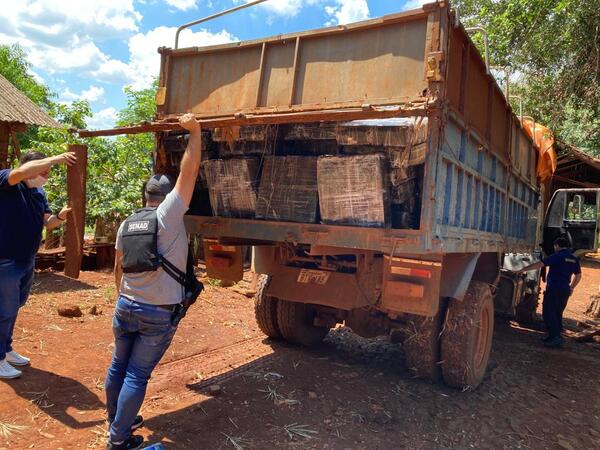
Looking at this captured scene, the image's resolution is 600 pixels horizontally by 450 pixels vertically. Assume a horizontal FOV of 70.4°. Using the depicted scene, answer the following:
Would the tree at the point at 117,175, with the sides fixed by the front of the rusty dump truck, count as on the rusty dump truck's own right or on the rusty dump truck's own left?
on the rusty dump truck's own left

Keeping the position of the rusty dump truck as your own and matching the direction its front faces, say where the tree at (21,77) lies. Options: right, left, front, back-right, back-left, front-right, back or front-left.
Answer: left

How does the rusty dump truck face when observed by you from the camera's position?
facing away from the viewer and to the right of the viewer

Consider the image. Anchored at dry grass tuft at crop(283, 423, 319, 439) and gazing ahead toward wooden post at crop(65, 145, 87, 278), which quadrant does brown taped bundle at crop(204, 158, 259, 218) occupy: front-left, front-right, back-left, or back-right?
front-right

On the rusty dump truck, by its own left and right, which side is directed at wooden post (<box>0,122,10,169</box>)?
left

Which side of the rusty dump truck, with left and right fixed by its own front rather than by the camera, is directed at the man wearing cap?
back

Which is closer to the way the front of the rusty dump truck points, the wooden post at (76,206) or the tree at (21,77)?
the tree

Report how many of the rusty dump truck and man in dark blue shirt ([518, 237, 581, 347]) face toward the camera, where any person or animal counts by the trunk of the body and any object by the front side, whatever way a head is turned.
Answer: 0

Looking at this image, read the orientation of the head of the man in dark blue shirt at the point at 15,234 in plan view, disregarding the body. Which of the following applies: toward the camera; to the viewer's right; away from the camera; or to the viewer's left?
to the viewer's right

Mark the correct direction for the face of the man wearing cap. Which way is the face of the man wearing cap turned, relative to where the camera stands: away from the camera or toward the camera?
away from the camera

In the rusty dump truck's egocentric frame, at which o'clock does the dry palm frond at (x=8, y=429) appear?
The dry palm frond is roughly at 7 o'clock from the rusty dump truck.
